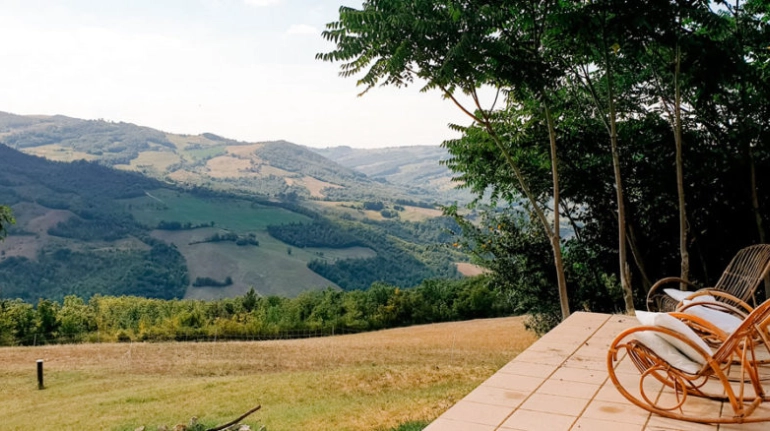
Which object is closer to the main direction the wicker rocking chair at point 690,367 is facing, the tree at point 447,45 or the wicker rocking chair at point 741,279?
the tree

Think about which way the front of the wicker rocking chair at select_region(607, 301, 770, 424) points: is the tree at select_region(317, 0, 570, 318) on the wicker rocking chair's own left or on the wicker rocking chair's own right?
on the wicker rocking chair's own right

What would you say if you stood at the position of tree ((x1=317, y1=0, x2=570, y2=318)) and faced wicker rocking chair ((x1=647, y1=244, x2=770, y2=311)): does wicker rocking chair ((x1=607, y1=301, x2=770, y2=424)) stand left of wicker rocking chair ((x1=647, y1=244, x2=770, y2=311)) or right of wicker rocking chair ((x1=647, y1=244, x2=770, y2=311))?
right

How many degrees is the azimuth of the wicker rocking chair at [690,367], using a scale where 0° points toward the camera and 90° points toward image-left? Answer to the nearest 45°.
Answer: approximately 90°

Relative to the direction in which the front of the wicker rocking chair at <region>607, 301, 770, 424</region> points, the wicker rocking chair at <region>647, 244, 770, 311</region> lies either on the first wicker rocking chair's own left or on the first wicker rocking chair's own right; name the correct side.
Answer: on the first wicker rocking chair's own right
